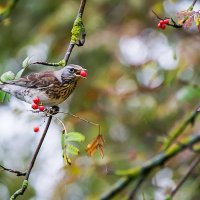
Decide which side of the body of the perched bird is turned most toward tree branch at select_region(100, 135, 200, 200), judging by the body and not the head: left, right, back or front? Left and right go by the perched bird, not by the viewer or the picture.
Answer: front

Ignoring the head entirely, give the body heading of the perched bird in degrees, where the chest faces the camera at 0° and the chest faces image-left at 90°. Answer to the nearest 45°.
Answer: approximately 270°
